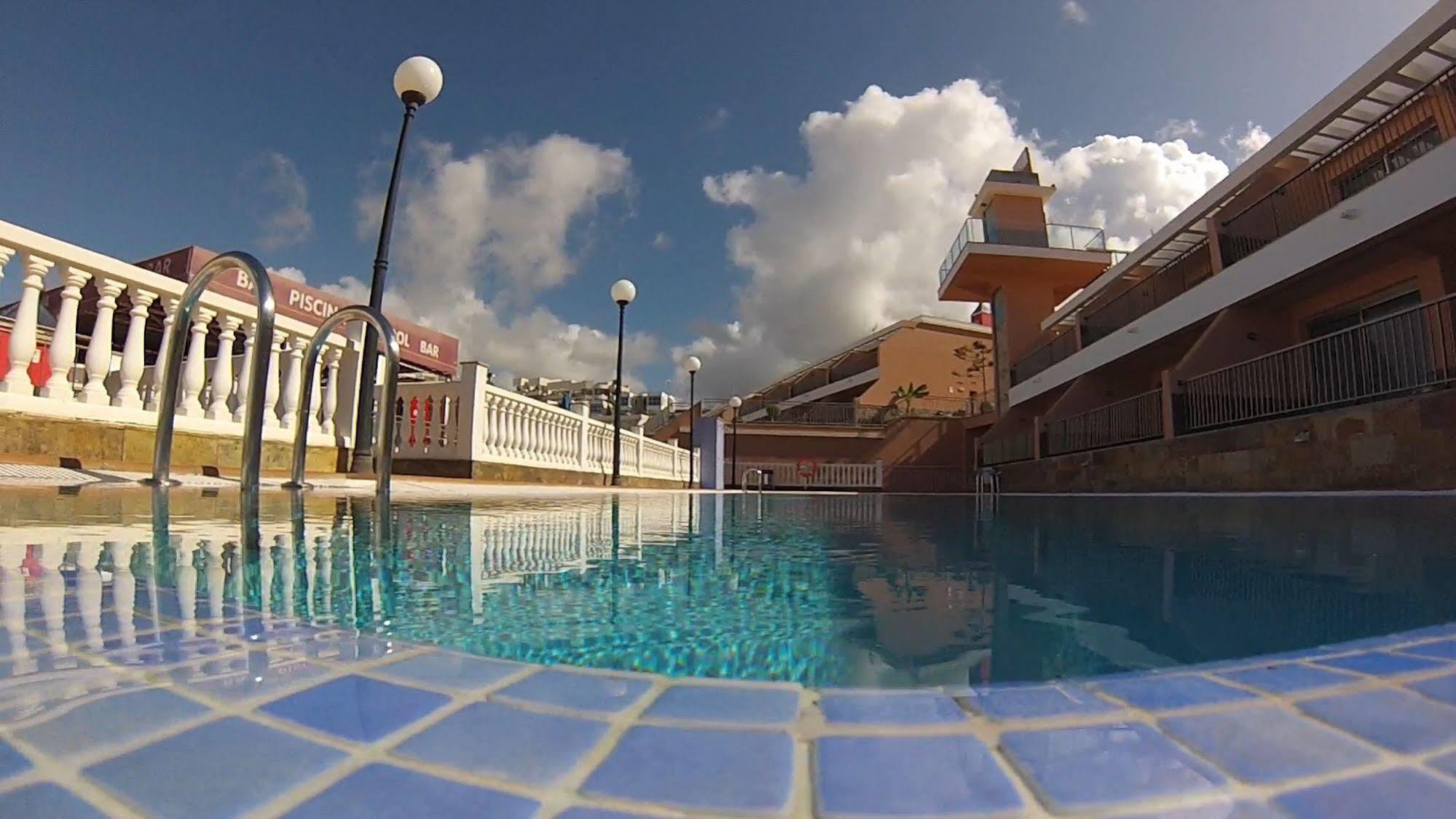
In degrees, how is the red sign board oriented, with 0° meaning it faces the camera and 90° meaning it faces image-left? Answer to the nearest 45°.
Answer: approximately 315°

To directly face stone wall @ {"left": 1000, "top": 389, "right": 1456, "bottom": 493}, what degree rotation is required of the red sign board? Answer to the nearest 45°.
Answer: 0° — it already faces it

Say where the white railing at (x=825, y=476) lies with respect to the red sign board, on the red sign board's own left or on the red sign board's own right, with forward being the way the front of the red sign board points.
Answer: on the red sign board's own left

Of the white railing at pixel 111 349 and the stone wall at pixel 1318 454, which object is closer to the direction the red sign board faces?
the stone wall

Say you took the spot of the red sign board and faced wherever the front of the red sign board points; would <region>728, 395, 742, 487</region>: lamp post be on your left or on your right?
on your left
